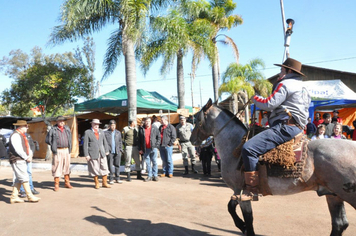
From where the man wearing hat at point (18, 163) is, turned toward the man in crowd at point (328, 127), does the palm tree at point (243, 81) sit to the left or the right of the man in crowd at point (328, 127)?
left

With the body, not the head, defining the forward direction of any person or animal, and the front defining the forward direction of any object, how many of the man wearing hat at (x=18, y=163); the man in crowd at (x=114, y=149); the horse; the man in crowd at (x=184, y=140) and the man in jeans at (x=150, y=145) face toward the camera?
3

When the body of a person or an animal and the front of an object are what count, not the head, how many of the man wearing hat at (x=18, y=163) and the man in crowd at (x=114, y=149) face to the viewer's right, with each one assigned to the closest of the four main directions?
1

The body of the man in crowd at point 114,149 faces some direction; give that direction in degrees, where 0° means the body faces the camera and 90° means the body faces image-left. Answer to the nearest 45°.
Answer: approximately 0°

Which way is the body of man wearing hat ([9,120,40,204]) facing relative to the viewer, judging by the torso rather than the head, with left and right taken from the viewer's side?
facing to the right of the viewer

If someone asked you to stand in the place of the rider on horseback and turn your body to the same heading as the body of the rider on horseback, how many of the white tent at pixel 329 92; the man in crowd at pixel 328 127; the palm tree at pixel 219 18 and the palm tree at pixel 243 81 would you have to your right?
4

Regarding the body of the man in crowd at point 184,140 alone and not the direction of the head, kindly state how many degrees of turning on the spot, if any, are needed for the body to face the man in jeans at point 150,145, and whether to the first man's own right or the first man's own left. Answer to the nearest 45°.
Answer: approximately 45° to the first man's own right

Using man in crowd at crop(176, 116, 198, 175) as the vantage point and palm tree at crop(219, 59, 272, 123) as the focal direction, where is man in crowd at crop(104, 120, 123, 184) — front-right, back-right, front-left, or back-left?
back-left

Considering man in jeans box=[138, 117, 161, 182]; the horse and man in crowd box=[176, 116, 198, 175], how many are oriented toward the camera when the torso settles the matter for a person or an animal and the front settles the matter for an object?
2

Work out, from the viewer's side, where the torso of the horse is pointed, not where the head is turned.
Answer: to the viewer's left

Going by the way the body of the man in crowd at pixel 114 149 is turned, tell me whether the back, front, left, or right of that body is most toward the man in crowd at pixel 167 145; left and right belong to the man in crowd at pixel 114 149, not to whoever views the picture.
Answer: left

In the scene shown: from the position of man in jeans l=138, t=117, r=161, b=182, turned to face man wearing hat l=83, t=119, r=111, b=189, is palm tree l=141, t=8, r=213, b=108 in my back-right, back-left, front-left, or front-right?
back-right
